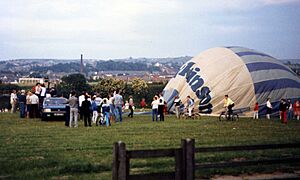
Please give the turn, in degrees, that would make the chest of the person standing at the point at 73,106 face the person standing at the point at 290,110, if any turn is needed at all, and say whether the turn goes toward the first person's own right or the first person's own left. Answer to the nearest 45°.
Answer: approximately 45° to the first person's own right

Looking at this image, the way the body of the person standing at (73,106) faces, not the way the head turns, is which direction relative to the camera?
away from the camera

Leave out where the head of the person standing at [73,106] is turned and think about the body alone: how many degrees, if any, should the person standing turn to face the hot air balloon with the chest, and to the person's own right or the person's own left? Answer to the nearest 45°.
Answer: approximately 45° to the person's own right

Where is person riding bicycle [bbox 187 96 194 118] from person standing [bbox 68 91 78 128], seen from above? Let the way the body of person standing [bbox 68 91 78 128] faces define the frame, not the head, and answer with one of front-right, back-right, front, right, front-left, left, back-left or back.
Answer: front-right

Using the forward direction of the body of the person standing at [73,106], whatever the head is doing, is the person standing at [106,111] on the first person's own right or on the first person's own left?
on the first person's own right
